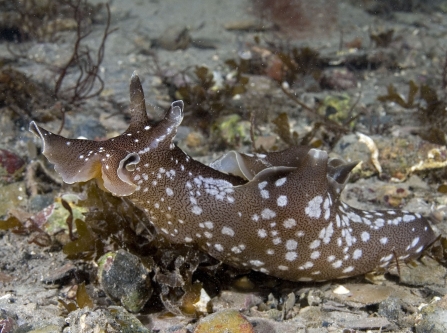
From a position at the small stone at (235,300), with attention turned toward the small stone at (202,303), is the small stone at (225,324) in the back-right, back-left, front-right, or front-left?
front-left

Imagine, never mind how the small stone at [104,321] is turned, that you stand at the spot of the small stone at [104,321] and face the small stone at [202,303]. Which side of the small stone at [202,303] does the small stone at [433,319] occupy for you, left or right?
right

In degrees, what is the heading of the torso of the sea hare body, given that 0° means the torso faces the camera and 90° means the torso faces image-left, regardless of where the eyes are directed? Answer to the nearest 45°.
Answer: approximately 90°

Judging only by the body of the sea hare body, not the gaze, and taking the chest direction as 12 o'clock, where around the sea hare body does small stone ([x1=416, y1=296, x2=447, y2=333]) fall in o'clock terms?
The small stone is roughly at 7 o'clock from the sea hare body.

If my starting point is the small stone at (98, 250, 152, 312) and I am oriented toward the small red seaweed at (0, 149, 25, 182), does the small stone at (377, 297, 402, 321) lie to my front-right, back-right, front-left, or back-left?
back-right

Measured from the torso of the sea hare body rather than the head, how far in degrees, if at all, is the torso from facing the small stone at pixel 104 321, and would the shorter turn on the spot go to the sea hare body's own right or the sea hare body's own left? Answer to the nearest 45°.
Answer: approximately 45° to the sea hare body's own left

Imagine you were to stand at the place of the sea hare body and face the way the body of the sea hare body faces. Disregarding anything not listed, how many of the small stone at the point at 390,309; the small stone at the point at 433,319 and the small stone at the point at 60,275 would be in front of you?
1

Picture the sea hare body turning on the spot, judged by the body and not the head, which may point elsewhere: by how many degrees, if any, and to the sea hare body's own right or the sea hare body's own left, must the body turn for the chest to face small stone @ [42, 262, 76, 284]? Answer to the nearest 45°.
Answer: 0° — it already faces it

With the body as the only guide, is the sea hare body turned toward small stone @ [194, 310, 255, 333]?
no

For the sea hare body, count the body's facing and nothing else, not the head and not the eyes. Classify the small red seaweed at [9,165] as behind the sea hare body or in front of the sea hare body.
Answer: in front
